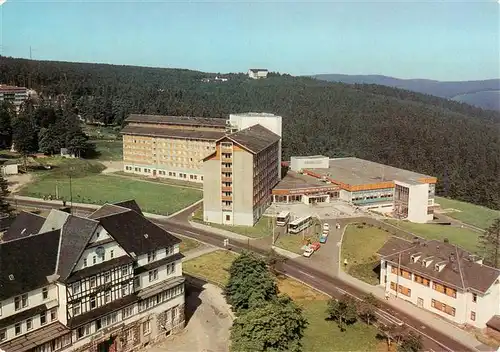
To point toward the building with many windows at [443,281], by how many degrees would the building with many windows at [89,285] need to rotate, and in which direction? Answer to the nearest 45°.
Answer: approximately 45° to its left

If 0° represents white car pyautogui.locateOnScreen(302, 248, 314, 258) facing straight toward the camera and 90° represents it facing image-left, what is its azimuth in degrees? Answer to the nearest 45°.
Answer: approximately 45°

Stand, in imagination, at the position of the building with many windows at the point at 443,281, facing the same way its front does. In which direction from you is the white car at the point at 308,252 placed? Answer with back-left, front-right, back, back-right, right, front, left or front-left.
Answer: right

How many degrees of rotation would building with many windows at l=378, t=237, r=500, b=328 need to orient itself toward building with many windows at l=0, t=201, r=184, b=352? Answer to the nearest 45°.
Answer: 0° — it already faces it

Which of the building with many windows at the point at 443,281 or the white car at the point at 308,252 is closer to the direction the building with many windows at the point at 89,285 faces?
the building with many windows

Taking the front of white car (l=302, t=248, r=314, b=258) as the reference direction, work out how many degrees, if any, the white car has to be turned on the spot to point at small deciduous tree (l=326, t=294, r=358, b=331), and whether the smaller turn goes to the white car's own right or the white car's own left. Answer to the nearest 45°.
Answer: approximately 45° to the white car's own left

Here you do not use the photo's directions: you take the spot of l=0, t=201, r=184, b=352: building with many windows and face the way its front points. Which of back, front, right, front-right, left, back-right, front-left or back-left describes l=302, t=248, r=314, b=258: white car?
left

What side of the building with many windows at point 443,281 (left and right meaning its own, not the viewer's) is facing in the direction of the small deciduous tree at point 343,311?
front

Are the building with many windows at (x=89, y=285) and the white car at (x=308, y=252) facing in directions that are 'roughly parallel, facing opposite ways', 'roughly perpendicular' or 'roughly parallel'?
roughly perpendicular

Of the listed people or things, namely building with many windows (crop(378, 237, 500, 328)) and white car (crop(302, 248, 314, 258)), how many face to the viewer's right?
0

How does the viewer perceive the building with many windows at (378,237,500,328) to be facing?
facing the viewer and to the left of the viewer
